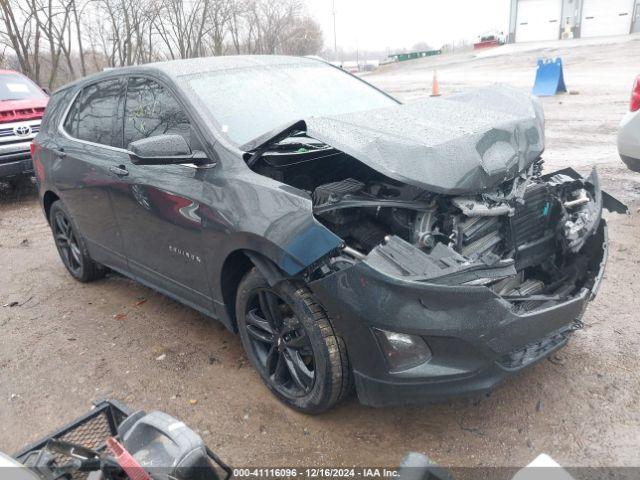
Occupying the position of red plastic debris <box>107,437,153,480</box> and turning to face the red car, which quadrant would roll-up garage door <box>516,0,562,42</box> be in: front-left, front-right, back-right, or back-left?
front-right

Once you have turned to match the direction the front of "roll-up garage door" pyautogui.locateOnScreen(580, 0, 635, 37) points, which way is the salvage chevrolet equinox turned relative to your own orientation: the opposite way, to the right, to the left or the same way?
to the left

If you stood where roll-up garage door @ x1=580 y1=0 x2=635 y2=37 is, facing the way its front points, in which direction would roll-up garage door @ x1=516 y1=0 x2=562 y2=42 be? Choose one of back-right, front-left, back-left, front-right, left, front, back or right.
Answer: right

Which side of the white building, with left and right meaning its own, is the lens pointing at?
front

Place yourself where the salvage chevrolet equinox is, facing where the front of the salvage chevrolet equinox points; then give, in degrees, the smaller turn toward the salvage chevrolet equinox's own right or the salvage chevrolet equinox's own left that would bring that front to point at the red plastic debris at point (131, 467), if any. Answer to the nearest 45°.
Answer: approximately 90° to the salvage chevrolet equinox's own right

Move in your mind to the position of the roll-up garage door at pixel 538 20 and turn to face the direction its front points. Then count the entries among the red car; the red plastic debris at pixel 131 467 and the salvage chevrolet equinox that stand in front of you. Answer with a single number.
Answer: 3

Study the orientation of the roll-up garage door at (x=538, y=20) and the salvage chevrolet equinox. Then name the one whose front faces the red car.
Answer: the roll-up garage door

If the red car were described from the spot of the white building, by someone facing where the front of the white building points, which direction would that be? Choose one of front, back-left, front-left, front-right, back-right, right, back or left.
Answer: front

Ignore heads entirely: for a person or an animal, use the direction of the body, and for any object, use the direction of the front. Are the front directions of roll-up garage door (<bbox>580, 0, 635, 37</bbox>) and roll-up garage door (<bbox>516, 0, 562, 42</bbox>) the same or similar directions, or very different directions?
same or similar directions

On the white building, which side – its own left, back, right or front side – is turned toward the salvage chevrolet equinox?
front

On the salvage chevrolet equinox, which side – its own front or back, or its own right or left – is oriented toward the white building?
left

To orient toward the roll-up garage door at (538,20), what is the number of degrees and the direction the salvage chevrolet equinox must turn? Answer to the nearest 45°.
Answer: approximately 135° to its left

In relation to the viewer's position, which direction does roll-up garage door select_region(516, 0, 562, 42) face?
facing the viewer

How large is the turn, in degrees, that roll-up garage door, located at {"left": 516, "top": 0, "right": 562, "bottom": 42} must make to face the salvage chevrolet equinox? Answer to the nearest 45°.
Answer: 0° — it already faces it

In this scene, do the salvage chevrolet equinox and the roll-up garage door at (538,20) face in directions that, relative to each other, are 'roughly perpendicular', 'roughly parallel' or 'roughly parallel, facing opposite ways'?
roughly perpendicular

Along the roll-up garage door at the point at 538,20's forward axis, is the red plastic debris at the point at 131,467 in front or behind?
in front

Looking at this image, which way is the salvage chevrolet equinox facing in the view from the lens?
facing the viewer and to the right of the viewer

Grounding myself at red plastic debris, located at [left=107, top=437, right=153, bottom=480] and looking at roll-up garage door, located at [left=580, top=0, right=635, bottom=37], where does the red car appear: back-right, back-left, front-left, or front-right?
front-left
